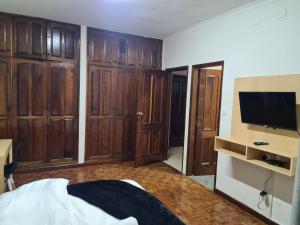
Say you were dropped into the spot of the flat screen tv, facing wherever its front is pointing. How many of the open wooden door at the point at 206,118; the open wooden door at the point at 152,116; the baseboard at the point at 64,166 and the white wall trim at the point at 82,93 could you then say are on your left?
0

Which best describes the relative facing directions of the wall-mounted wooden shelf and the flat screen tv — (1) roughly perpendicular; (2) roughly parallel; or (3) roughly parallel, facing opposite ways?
roughly parallel

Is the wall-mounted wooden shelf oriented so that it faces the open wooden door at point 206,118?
no

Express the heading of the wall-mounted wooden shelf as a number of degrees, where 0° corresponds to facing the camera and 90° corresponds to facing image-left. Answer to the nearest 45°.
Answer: approximately 45°

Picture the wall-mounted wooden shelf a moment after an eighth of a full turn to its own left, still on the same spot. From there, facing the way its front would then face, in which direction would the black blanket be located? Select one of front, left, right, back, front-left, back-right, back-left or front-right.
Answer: front-right

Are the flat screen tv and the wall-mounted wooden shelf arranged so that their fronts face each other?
no

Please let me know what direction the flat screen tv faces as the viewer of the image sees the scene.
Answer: facing the viewer and to the left of the viewer

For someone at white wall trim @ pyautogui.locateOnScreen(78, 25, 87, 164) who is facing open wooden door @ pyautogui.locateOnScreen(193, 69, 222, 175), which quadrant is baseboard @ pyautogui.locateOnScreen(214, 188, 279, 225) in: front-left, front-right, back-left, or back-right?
front-right

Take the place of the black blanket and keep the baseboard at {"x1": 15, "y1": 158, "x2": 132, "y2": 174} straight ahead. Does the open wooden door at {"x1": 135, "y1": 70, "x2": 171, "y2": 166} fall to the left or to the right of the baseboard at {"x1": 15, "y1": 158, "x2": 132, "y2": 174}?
right

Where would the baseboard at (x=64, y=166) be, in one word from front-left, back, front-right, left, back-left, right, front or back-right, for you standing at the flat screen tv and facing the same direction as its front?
front-right

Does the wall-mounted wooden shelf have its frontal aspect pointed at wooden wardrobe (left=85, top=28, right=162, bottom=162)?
no

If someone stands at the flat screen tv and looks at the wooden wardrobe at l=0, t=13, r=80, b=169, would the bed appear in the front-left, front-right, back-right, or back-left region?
front-left

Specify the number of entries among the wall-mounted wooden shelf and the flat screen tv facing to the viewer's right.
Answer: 0
